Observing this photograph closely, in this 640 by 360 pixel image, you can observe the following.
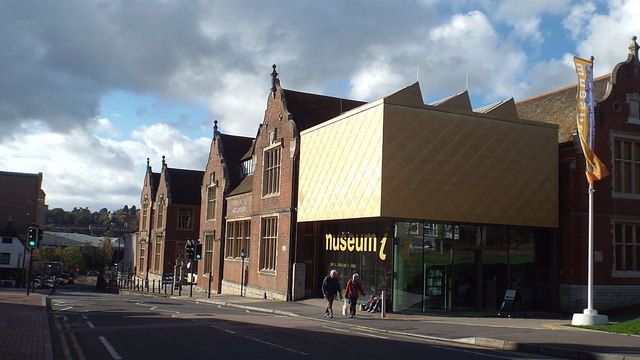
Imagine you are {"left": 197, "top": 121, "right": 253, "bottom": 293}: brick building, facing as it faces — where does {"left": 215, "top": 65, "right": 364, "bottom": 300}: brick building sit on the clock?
{"left": 215, "top": 65, "right": 364, "bottom": 300}: brick building is roughly at 10 o'clock from {"left": 197, "top": 121, "right": 253, "bottom": 293}: brick building.

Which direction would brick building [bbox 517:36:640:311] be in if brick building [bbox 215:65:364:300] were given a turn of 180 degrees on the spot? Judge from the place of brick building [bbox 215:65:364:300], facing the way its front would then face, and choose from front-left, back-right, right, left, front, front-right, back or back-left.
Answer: right

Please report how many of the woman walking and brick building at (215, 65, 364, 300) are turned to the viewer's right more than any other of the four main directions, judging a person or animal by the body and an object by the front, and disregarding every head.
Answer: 0

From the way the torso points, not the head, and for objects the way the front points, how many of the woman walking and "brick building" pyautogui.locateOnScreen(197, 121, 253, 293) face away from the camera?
0

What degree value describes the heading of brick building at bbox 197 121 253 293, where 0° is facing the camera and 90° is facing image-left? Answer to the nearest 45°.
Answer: approximately 45°

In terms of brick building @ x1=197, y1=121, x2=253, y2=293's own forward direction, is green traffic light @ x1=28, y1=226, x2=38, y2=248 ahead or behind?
ahead

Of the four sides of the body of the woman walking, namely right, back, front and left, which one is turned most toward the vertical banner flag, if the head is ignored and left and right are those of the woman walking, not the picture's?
left

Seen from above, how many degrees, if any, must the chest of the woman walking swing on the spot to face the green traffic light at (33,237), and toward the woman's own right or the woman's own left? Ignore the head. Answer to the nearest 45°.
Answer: approximately 135° to the woman's own right

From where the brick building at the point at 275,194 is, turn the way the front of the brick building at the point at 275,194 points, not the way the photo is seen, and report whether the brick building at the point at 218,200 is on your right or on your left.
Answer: on your right

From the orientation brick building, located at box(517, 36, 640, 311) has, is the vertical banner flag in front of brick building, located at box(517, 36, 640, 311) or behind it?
in front
